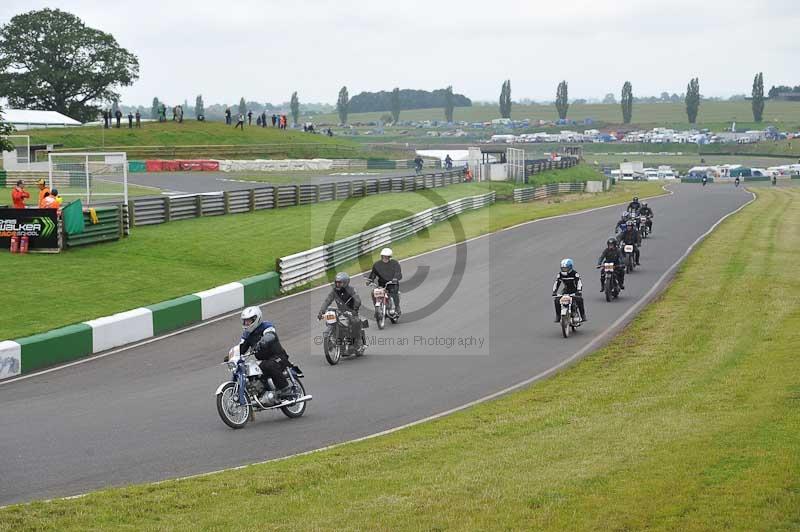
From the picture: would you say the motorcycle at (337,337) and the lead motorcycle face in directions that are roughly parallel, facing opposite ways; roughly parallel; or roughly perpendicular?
roughly parallel

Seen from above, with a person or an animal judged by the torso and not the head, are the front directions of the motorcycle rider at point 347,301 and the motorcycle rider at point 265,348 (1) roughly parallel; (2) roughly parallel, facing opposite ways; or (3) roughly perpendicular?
roughly parallel

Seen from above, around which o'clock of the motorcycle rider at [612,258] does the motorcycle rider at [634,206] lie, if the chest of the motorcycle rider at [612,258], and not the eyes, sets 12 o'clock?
the motorcycle rider at [634,206] is roughly at 6 o'clock from the motorcycle rider at [612,258].

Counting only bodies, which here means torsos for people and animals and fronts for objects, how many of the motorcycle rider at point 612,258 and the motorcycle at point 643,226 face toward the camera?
2

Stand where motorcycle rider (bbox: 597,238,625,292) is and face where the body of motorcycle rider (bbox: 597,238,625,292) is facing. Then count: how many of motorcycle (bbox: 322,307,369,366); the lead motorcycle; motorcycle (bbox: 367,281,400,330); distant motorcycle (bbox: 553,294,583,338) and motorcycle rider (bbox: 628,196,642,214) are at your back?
1

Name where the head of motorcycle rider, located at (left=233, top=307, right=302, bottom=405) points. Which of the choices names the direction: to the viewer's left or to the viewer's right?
to the viewer's left

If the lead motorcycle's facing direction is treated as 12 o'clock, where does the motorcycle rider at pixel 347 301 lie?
The motorcycle rider is roughly at 5 o'clock from the lead motorcycle.

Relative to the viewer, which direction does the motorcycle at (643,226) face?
toward the camera

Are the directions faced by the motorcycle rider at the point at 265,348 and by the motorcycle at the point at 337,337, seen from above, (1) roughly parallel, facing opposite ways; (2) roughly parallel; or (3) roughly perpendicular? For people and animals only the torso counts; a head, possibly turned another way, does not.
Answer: roughly parallel

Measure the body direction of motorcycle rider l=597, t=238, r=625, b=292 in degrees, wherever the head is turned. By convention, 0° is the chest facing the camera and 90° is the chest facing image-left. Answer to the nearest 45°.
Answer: approximately 0°

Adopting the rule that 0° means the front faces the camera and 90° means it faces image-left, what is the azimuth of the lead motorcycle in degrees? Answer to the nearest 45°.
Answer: approximately 45°

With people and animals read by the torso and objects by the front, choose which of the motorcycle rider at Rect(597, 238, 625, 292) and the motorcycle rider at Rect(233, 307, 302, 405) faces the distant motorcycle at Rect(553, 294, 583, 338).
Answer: the motorcycle rider at Rect(597, 238, 625, 292)

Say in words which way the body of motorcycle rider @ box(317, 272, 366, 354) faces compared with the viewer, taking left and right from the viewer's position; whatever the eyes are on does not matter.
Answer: facing the viewer and to the left of the viewer

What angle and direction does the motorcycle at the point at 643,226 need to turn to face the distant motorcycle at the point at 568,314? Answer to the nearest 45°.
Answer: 0° — it already faces it

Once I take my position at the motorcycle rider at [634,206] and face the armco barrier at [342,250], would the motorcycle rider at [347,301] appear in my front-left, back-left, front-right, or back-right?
front-left

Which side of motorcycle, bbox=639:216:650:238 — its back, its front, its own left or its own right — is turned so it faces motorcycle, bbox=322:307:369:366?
front

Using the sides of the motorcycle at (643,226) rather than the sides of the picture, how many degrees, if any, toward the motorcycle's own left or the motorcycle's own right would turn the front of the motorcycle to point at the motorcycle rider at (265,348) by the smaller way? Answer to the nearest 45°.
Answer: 0° — it already faces them
